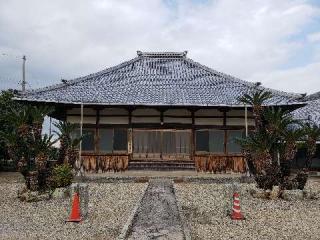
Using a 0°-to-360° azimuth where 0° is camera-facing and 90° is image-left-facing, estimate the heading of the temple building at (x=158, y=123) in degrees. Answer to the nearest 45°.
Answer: approximately 0°

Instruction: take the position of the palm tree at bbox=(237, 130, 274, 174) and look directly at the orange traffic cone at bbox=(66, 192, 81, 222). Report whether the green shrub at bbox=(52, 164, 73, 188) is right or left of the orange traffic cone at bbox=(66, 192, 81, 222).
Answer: right

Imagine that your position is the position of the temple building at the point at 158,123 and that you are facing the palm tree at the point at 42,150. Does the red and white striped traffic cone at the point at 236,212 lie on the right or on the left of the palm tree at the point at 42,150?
left

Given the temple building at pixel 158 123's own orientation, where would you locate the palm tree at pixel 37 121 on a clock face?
The palm tree is roughly at 1 o'clock from the temple building.

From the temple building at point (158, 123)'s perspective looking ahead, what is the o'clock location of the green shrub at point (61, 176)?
The green shrub is roughly at 1 o'clock from the temple building.

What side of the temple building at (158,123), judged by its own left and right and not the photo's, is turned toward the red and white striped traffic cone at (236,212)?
front

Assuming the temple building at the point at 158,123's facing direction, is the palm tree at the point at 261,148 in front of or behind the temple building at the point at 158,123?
in front

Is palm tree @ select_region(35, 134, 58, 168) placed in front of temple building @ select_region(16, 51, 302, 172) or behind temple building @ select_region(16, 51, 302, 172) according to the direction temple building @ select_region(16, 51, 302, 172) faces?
in front
